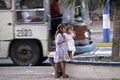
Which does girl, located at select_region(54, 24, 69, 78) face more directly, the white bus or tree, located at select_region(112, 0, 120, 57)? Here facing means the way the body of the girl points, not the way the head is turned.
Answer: the tree

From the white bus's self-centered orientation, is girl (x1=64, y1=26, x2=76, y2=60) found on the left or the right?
on its right

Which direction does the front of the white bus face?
to the viewer's right

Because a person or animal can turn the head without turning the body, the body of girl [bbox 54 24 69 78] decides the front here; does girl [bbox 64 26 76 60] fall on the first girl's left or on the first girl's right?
on the first girl's left
